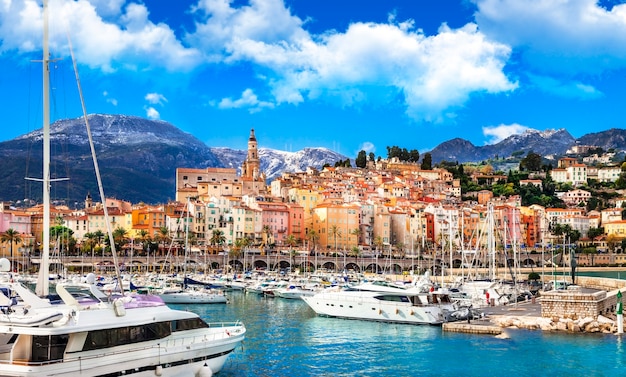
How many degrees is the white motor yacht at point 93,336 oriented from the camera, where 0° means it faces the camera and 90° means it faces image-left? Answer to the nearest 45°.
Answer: approximately 270°

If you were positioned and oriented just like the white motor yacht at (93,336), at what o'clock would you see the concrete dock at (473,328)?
The concrete dock is roughly at 11 o'clock from the white motor yacht.
